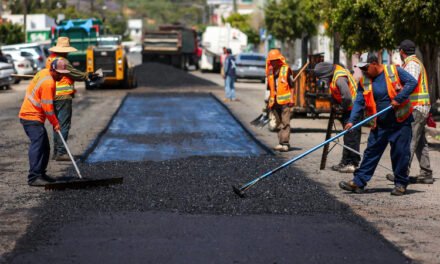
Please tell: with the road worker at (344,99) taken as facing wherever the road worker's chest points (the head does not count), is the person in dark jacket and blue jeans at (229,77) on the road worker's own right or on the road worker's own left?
on the road worker's own right

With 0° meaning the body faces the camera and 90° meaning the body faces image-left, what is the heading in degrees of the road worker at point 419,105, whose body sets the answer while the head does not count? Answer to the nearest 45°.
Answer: approximately 90°

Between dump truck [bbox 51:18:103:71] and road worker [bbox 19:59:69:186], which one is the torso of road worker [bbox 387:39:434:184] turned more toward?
the road worker

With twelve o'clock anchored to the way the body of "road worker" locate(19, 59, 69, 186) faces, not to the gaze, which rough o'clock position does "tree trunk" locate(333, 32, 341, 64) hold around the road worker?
The tree trunk is roughly at 10 o'clock from the road worker.

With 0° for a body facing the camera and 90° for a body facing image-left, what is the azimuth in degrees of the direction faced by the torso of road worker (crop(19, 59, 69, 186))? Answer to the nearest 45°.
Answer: approximately 270°

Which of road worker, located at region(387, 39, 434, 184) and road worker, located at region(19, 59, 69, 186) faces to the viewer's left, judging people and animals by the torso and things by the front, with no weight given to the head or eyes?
road worker, located at region(387, 39, 434, 184)

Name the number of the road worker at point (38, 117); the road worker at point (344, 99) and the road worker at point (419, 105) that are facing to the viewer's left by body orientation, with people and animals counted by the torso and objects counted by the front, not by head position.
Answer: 2

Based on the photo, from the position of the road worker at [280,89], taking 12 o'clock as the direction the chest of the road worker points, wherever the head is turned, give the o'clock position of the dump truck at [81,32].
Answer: The dump truck is roughly at 4 o'clock from the road worker.

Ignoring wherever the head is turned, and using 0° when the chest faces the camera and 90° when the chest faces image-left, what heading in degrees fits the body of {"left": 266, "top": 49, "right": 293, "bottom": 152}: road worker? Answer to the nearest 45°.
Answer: approximately 45°

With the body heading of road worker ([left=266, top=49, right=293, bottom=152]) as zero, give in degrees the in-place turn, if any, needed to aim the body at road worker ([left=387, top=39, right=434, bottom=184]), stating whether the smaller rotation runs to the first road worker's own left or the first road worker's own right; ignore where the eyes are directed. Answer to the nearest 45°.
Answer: approximately 45° to the first road worker's own left
